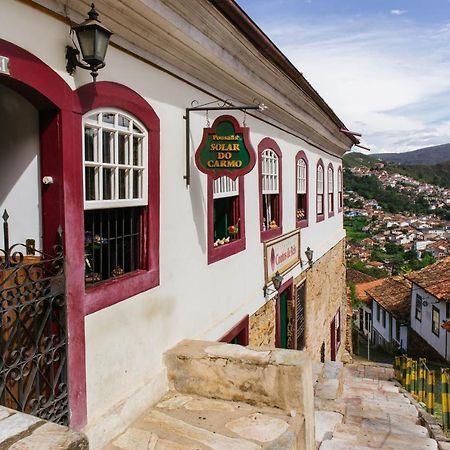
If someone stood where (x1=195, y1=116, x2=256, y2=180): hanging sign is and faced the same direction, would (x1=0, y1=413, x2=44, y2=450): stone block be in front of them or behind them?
in front

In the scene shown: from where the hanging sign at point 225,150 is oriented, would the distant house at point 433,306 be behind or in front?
behind

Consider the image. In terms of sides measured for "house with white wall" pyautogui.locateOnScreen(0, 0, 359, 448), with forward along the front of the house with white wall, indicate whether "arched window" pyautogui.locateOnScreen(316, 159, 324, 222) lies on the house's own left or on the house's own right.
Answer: on the house's own left

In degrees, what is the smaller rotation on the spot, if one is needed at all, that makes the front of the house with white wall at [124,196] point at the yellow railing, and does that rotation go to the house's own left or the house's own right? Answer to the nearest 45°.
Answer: approximately 90° to the house's own left

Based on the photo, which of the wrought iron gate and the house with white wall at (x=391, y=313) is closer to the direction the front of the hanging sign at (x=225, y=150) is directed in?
the wrought iron gate

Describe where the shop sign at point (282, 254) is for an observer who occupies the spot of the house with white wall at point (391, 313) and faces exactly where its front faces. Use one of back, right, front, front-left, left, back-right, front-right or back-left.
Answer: front-left

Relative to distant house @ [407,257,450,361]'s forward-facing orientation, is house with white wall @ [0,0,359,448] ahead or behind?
ahead

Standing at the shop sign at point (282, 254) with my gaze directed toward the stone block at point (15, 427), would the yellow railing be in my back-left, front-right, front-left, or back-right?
back-left

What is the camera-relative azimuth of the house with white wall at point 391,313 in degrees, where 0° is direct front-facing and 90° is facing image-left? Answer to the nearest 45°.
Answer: approximately 45°

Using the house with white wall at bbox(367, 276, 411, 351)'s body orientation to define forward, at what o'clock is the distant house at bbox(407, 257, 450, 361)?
The distant house is roughly at 10 o'clock from the house with white wall.

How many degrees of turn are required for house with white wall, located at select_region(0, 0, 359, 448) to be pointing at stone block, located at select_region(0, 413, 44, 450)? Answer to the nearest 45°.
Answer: approximately 45° to its right
